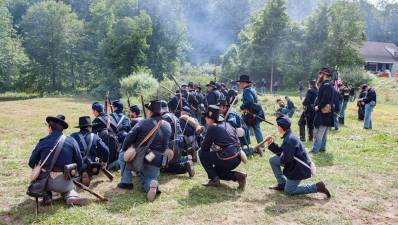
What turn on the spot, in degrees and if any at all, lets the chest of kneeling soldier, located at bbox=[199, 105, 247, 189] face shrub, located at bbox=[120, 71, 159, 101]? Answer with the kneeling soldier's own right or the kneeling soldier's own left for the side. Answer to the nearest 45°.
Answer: approximately 45° to the kneeling soldier's own right

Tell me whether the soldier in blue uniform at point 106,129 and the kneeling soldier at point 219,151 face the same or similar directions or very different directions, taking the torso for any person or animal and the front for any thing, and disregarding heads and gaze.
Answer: same or similar directions

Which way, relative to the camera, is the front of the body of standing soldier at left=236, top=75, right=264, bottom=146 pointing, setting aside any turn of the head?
to the viewer's left

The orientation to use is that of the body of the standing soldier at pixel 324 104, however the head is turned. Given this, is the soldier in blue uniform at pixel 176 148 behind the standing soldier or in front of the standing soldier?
in front

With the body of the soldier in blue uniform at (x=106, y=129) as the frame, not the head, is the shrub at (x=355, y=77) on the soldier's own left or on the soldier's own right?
on the soldier's own right

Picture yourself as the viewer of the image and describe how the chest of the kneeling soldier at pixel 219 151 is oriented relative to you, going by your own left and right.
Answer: facing away from the viewer and to the left of the viewer

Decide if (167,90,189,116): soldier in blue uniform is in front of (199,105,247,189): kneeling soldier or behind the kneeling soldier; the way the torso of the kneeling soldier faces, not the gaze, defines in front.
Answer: in front

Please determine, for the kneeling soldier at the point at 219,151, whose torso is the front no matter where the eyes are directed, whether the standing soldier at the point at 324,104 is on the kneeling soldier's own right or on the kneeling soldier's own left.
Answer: on the kneeling soldier's own right

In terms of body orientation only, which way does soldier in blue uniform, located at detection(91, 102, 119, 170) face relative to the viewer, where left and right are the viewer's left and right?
facing away from the viewer and to the left of the viewer

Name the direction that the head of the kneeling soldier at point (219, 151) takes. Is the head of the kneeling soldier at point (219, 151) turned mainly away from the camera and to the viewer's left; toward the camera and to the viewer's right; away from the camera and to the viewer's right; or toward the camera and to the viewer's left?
away from the camera and to the viewer's left

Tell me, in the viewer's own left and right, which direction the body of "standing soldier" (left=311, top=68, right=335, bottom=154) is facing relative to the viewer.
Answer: facing to the left of the viewer

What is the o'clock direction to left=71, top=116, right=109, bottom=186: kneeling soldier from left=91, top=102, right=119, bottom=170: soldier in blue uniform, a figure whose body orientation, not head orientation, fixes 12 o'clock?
The kneeling soldier is roughly at 8 o'clock from the soldier in blue uniform.

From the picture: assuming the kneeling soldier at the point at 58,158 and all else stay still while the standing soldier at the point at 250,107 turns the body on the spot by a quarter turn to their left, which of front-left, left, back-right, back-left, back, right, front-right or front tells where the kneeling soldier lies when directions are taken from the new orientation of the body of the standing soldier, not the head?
front-right

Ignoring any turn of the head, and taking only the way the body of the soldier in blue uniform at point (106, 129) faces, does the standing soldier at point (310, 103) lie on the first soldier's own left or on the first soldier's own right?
on the first soldier's own right

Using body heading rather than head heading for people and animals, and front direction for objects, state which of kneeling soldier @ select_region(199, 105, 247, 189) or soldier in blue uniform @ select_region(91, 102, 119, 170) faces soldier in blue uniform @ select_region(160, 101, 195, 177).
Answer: the kneeling soldier

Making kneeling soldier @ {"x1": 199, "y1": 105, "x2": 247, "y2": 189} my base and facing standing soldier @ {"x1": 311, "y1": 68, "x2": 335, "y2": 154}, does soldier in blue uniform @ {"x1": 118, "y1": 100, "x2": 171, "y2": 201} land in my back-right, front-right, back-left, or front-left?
back-left
